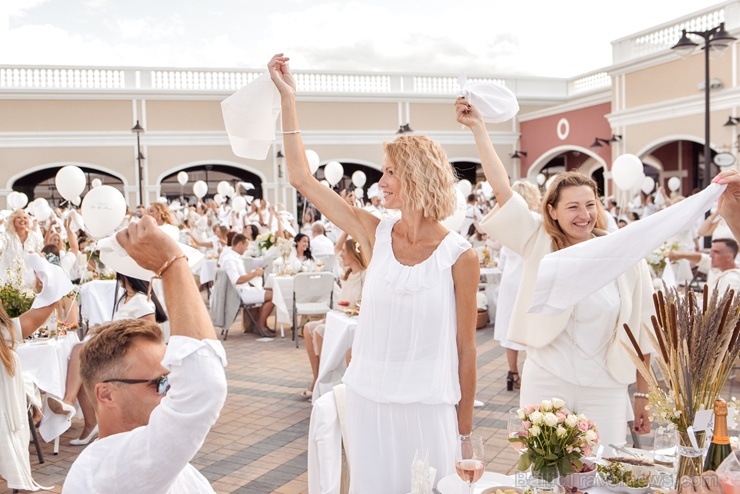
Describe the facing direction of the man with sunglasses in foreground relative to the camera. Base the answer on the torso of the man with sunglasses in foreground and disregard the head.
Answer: to the viewer's right

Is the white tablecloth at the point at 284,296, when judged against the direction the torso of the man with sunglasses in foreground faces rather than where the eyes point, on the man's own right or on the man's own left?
on the man's own left

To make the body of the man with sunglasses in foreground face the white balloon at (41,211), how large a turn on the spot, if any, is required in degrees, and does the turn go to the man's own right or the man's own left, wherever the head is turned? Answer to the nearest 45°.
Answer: approximately 90° to the man's own left

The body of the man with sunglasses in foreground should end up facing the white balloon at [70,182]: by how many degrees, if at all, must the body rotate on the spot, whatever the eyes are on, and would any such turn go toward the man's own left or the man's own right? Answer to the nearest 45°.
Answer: approximately 90° to the man's own left

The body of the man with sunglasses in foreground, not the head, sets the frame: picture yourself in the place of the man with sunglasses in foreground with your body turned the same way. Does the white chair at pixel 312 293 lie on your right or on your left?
on your left

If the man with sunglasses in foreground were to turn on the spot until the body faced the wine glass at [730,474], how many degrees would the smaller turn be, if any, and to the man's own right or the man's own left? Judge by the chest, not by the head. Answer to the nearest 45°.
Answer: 0° — they already face it

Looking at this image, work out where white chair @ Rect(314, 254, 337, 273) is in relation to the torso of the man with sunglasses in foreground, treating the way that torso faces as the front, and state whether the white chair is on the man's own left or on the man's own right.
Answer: on the man's own left

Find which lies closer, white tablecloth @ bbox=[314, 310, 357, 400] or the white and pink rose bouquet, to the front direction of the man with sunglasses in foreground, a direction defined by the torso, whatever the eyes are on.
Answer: the white and pink rose bouquet

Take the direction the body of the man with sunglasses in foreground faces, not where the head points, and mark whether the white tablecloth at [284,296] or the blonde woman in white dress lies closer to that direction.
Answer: the blonde woman in white dress

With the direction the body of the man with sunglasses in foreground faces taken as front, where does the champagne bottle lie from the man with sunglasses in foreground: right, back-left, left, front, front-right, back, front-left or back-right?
front

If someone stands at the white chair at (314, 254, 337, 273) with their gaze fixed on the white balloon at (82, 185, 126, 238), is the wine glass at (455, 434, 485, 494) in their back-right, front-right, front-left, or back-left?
front-left
